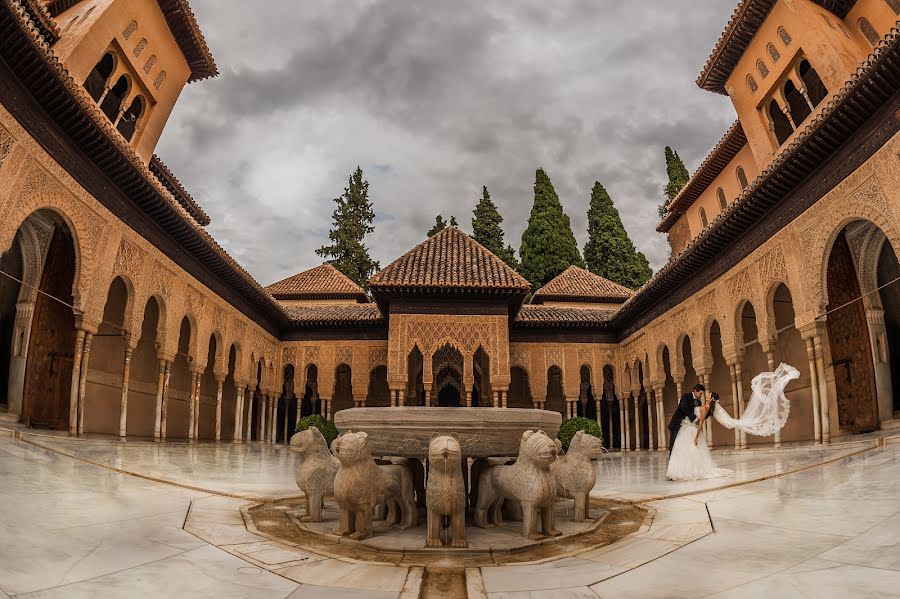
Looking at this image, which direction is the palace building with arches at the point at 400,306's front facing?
toward the camera

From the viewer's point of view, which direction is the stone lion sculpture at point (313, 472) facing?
to the viewer's left

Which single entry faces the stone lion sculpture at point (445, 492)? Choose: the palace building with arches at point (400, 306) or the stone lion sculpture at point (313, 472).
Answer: the palace building with arches

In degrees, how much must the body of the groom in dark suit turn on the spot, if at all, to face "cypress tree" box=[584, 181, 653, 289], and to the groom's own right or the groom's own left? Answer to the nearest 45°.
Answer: approximately 90° to the groom's own left

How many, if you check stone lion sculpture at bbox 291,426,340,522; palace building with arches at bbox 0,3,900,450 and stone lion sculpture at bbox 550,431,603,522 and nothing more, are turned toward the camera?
1

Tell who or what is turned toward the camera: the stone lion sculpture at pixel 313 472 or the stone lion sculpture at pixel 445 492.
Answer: the stone lion sculpture at pixel 445 492

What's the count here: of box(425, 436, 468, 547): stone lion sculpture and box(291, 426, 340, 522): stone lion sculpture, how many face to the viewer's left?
1

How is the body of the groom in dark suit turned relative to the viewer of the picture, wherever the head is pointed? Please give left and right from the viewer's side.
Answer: facing to the right of the viewer

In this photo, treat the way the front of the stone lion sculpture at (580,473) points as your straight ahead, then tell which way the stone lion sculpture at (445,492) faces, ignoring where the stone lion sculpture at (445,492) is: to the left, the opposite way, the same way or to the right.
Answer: to the right

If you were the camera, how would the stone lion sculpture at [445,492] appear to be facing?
facing the viewer

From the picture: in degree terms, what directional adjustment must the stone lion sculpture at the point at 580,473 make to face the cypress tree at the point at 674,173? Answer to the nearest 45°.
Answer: approximately 90° to its left

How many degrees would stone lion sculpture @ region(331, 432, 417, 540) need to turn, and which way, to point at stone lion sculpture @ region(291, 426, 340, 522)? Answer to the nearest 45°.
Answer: approximately 90° to its right

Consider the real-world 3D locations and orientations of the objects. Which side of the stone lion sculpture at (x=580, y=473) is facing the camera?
right

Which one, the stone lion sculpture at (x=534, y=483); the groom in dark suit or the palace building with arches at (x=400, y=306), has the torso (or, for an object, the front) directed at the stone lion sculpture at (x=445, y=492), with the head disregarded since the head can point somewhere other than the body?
the palace building with arches
